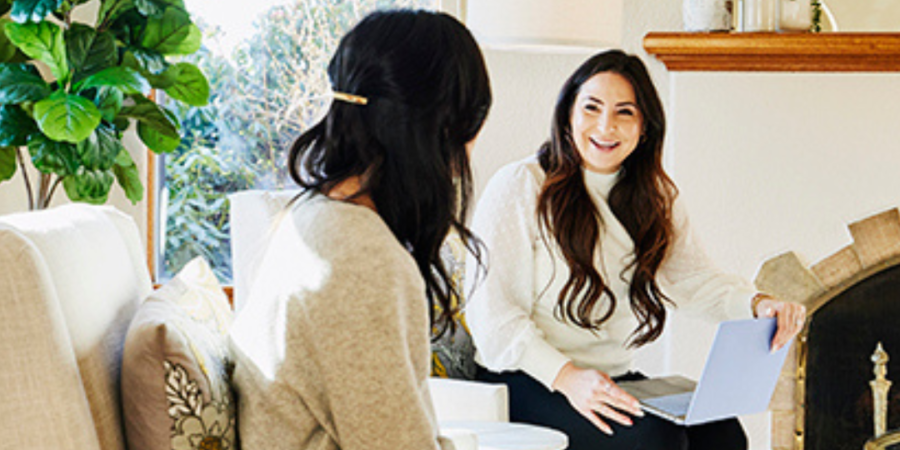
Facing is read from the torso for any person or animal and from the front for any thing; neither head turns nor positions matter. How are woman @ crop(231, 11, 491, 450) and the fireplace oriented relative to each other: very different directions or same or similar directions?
very different directions

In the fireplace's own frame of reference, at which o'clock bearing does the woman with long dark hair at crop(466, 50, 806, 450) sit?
The woman with long dark hair is roughly at 1 o'clock from the fireplace.

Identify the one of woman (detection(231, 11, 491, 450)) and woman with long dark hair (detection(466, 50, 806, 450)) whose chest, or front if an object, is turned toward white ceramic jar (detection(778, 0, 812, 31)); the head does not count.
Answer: the woman

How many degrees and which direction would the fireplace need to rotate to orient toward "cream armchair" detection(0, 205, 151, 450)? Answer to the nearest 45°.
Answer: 0° — it already faces it

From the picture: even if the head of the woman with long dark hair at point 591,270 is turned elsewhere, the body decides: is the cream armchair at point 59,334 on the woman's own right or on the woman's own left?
on the woman's own right
